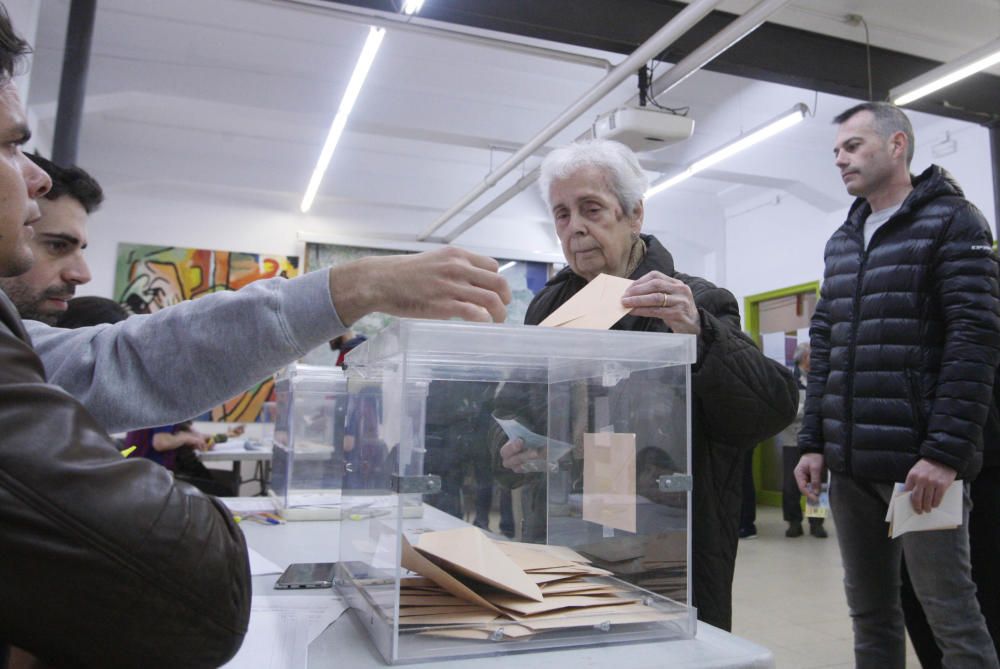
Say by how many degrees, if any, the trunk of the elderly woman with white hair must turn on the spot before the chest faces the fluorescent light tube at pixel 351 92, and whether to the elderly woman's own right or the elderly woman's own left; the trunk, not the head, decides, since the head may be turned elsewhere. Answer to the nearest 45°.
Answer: approximately 90° to the elderly woman's own right

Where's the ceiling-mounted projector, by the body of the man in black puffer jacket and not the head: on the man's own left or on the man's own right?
on the man's own right

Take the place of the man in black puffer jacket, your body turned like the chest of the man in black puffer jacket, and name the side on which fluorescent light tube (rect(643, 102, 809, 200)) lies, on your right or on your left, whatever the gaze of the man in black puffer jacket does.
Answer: on your right

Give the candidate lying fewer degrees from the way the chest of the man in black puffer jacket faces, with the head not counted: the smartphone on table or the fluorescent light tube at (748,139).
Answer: the smartphone on table

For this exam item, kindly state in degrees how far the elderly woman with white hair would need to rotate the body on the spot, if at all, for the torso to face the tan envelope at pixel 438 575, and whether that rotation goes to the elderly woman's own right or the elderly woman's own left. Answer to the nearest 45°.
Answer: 0° — they already face it

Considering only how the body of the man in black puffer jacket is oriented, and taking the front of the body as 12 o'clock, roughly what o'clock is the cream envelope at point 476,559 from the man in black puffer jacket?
The cream envelope is roughly at 11 o'clock from the man in black puffer jacket.

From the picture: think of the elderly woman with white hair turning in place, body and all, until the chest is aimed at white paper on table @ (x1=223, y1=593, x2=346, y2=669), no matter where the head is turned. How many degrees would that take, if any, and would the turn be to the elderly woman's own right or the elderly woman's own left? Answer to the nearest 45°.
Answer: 0° — they already face it

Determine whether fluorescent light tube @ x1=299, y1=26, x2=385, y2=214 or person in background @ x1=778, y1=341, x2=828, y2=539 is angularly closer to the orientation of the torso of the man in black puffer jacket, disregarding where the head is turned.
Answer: the fluorescent light tube

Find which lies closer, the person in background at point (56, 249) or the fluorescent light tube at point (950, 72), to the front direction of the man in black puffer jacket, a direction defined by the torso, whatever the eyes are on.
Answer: the person in background

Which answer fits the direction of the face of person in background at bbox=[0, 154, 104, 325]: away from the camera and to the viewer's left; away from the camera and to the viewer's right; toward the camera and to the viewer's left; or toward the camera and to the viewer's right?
toward the camera and to the viewer's right

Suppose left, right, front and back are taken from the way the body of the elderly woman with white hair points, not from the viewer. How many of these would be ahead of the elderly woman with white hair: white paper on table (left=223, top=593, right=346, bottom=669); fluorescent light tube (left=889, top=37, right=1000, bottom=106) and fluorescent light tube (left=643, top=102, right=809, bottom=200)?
1

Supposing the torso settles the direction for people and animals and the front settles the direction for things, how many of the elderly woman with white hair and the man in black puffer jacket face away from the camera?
0

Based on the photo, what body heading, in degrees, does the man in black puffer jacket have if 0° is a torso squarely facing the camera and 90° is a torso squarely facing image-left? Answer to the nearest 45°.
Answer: approximately 45°
